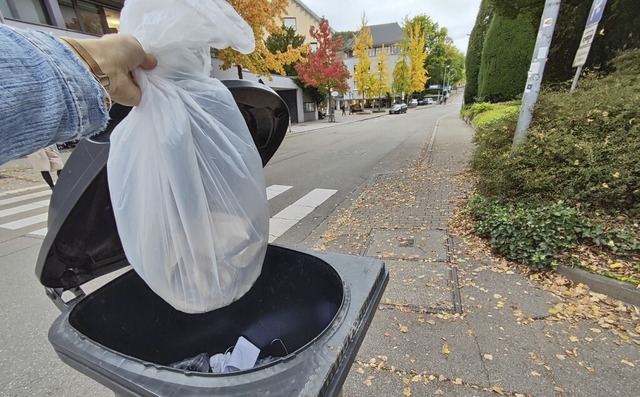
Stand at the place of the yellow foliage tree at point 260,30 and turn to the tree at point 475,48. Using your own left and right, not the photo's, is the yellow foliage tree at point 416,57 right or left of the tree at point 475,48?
left
